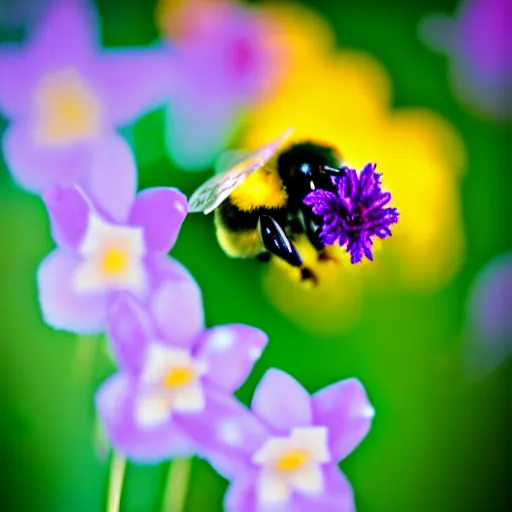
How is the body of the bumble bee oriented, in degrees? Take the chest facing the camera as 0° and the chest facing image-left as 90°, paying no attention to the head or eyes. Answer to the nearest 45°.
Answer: approximately 270°

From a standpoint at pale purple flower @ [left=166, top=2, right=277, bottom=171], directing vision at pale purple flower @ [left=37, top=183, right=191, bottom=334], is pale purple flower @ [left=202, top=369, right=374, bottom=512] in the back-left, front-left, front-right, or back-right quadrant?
front-left
